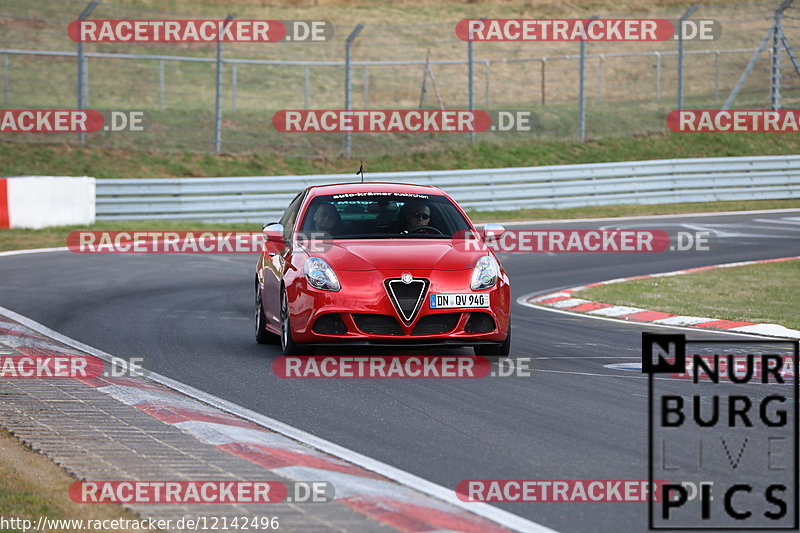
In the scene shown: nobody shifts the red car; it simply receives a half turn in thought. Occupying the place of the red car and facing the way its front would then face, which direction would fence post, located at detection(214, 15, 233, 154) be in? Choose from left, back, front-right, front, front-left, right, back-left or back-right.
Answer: front

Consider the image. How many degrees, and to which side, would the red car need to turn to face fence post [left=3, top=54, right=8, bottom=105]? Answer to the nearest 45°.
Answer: approximately 135° to its right

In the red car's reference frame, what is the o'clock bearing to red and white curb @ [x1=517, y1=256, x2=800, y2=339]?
The red and white curb is roughly at 7 o'clock from the red car.

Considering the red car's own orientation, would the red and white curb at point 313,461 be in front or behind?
in front

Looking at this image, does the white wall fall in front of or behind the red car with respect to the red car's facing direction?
behind

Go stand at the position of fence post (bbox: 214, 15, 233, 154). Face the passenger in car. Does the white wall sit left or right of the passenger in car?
right

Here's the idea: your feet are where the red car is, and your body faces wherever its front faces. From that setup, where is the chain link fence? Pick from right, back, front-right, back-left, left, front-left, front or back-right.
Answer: back

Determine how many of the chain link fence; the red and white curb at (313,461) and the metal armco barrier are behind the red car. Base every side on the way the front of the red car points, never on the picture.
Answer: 2

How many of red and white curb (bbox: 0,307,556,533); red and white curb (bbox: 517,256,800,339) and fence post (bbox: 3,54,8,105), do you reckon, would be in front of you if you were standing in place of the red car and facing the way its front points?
1

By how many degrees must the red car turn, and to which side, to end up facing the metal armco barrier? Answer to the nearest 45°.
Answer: approximately 180°

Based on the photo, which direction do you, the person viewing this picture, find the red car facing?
facing the viewer
